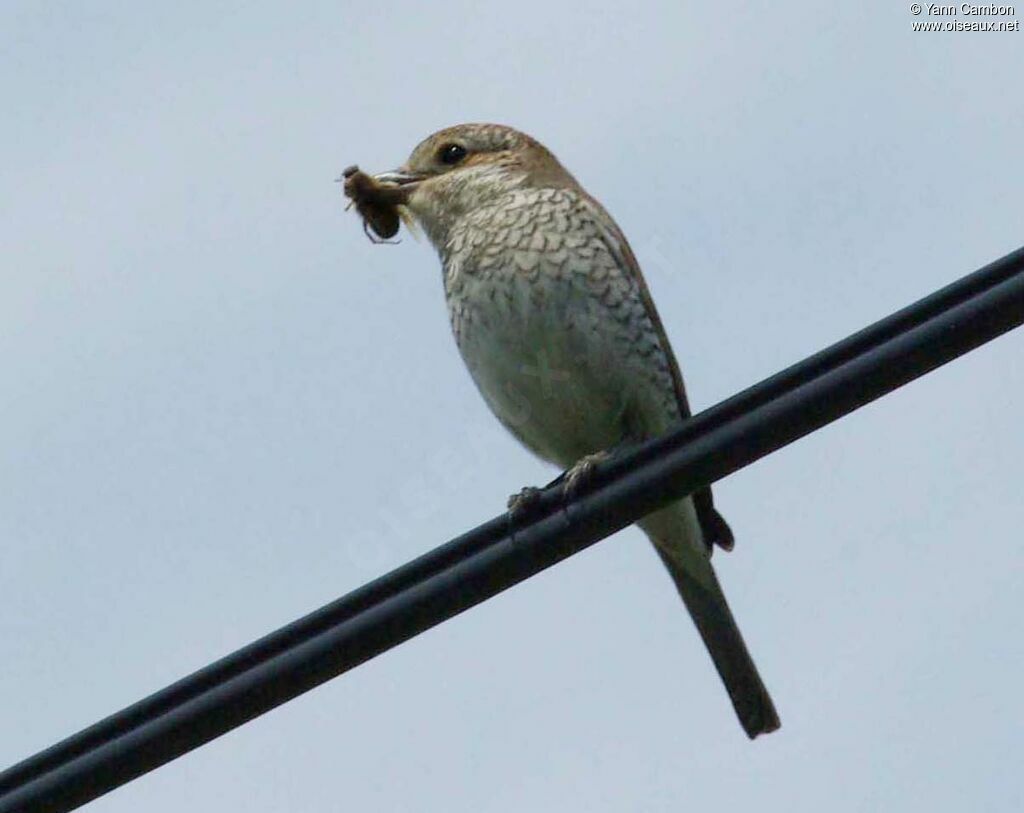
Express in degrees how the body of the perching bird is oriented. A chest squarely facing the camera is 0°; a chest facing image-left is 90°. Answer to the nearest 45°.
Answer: approximately 45°
